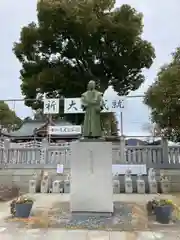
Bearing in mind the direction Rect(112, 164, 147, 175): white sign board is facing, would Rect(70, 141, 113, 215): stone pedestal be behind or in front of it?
in front

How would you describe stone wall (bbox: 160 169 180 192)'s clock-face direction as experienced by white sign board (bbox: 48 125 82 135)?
The stone wall is roughly at 10 o'clock from the white sign board.

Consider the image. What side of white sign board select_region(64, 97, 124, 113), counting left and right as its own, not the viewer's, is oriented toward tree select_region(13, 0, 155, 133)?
back

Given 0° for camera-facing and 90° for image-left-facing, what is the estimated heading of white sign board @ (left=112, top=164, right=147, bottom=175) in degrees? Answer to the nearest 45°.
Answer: approximately 0°

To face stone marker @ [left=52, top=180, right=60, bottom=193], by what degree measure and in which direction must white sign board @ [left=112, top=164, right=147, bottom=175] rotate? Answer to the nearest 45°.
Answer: approximately 90° to its right

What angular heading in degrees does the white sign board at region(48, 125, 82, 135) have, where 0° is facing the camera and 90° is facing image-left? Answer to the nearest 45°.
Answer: approximately 0°

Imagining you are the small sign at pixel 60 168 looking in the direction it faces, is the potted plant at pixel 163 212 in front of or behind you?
in front
